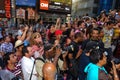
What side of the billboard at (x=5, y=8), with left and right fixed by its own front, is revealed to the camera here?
front

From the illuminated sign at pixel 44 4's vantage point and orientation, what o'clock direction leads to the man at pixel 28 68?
The man is roughly at 12 o'clock from the illuminated sign.

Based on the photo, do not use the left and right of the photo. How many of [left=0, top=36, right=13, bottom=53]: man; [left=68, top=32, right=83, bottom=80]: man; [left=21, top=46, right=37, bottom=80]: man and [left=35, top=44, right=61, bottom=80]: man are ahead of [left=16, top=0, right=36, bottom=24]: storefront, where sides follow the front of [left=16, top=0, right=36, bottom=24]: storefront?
4

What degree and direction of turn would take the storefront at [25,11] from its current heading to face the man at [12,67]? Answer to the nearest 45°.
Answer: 0° — it already faces them

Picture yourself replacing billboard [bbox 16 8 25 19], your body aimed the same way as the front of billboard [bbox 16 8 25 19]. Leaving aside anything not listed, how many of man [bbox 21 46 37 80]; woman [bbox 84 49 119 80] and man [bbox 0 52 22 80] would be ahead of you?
3

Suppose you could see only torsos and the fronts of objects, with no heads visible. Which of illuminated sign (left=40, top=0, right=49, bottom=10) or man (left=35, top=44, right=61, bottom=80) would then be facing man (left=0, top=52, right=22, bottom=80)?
the illuminated sign

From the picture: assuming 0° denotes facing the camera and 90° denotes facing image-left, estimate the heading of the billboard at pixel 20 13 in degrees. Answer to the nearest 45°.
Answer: approximately 0°

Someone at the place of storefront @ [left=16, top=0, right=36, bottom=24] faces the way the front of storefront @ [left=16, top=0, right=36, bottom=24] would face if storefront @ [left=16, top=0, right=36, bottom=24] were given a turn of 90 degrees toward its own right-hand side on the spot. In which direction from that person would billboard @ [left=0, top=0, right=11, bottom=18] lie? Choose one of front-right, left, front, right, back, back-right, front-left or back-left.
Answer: front-left

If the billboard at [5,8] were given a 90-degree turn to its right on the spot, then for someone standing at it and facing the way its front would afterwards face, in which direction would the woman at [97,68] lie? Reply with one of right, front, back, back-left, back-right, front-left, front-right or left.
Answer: left

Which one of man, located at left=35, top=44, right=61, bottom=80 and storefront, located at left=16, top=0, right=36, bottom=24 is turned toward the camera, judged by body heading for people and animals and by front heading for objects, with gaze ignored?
the storefront

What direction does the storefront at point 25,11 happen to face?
toward the camera

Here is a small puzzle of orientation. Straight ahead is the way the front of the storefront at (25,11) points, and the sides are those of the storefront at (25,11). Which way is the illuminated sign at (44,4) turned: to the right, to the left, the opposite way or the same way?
the same way

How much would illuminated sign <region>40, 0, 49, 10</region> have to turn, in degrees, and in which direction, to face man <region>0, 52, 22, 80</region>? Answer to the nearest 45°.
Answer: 0° — it already faces them

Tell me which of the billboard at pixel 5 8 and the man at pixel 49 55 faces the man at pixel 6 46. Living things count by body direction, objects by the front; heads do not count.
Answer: the billboard

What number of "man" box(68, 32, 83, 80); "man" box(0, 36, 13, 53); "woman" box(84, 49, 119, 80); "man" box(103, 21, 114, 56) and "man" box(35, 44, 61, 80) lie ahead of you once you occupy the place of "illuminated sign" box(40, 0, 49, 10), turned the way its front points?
5

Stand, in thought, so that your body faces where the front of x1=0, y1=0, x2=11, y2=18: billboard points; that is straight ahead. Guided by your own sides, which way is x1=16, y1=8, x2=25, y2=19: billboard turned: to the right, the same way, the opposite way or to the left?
the same way

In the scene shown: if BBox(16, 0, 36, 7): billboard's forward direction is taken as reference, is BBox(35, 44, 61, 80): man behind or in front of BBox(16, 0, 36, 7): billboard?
in front

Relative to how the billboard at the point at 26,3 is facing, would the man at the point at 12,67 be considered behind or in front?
in front

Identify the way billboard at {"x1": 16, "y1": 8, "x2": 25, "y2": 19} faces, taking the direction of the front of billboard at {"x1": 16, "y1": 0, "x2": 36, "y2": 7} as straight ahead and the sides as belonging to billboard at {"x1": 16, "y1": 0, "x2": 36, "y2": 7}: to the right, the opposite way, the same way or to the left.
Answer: the same way
